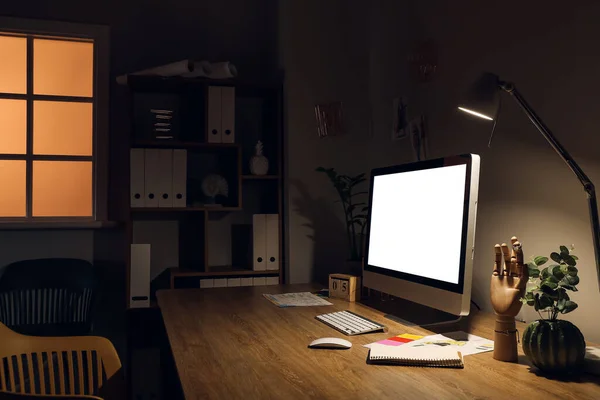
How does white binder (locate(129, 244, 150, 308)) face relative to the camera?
toward the camera

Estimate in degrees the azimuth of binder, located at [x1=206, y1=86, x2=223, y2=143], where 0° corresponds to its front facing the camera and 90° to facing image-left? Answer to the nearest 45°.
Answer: approximately 0°

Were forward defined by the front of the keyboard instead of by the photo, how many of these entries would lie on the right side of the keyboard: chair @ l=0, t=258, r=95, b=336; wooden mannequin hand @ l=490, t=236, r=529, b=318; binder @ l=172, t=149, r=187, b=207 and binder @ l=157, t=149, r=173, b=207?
3

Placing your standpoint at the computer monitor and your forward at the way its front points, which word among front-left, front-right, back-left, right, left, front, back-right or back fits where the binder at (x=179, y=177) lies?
right

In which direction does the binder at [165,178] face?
toward the camera

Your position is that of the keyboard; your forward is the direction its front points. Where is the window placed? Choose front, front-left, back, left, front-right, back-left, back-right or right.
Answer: right

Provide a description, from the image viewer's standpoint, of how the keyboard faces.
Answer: facing the viewer and to the left of the viewer
